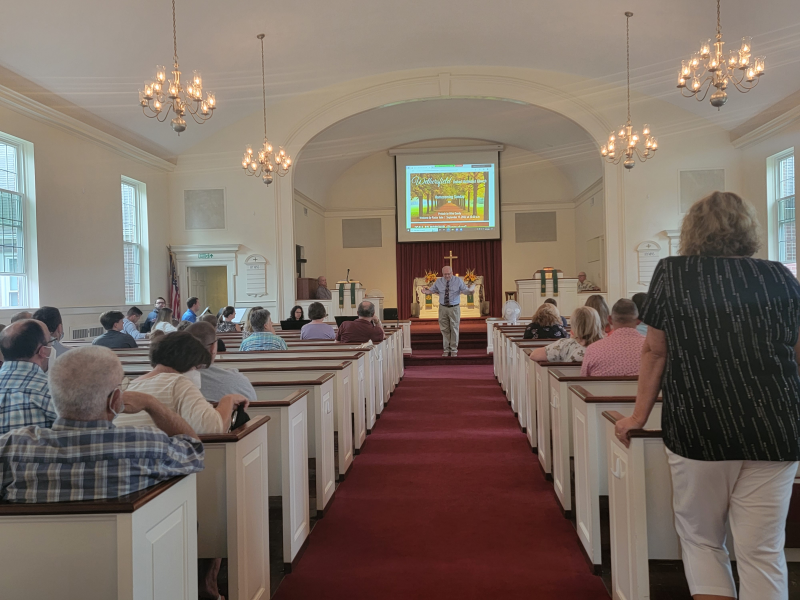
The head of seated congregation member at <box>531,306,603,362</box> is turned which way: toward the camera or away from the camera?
away from the camera

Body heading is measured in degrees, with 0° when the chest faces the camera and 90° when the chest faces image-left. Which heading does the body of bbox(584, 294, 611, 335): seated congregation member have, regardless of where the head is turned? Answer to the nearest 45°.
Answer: approximately 180°

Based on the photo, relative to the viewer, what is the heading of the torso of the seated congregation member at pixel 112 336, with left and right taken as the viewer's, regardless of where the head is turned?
facing away from the viewer and to the right of the viewer

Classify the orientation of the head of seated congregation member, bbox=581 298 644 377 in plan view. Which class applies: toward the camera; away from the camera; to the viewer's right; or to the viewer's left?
away from the camera

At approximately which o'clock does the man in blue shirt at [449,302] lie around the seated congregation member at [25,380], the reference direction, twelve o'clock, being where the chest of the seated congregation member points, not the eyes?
The man in blue shirt is roughly at 12 o'clock from the seated congregation member.

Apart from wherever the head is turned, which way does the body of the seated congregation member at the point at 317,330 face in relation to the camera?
away from the camera

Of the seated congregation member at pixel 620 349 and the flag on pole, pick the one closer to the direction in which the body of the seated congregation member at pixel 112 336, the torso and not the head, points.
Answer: the flag on pole

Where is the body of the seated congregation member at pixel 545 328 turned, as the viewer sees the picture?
away from the camera

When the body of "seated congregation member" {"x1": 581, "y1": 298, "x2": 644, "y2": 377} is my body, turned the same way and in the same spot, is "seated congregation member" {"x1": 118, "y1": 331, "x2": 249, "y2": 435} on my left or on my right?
on my left

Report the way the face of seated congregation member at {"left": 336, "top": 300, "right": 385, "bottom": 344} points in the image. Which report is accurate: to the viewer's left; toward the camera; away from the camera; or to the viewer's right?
away from the camera

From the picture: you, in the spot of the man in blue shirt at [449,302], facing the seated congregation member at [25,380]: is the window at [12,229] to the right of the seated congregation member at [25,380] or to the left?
right

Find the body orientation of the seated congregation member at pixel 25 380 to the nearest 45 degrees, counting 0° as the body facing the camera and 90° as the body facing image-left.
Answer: approximately 225°
